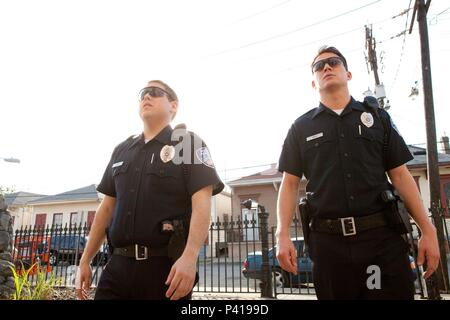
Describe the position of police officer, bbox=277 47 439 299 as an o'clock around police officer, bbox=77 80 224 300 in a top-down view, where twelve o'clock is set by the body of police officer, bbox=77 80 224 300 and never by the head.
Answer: police officer, bbox=277 47 439 299 is roughly at 8 o'clock from police officer, bbox=77 80 224 300.

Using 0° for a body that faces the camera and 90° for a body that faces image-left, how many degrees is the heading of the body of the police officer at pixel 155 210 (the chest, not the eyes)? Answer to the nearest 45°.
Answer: approximately 45°

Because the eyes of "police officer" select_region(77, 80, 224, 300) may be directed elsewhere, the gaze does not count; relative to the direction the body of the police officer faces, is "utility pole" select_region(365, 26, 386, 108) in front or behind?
behind

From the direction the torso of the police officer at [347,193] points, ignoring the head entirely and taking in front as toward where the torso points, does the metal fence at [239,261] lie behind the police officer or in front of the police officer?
behind

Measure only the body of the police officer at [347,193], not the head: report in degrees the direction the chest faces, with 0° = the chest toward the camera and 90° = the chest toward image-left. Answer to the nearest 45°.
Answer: approximately 0°

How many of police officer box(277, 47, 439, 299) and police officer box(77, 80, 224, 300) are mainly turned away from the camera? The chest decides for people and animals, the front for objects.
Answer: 0

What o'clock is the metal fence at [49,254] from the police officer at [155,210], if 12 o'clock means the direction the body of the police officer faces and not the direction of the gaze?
The metal fence is roughly at 4 o'clock from the police officer.

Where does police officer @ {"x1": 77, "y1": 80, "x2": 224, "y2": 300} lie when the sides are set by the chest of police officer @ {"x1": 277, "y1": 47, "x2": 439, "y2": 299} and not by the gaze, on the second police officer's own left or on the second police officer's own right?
on the second police officer's own right
